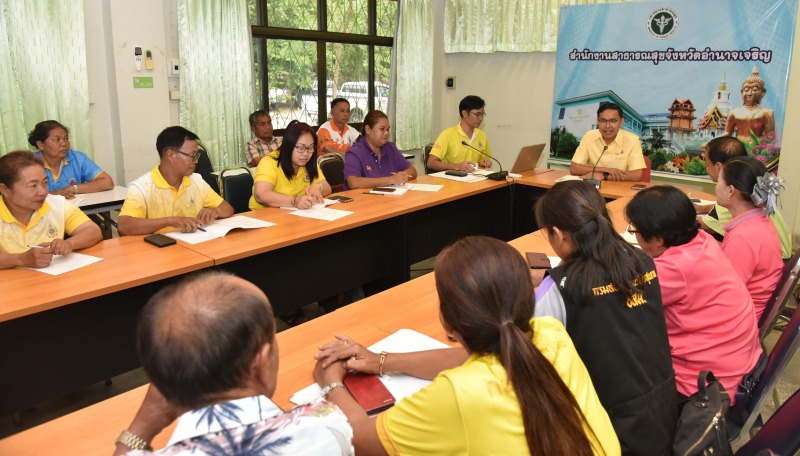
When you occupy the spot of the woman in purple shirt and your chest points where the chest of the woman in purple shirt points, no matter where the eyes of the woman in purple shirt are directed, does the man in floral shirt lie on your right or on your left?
on your right

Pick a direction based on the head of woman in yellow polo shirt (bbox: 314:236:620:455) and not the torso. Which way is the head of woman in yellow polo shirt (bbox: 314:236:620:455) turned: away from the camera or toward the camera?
away from the camera

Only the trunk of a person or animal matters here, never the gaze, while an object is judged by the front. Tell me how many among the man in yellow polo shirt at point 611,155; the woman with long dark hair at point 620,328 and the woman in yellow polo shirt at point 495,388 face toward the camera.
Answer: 1

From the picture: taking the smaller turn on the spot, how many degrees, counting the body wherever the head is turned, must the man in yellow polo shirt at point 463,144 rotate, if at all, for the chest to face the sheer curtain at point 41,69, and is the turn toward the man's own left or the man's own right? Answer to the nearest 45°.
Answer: approximately 135° to the man's own right

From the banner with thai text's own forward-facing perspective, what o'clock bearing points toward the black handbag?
The black handbag is roughly at 12 o'clock from the banner with thai text.

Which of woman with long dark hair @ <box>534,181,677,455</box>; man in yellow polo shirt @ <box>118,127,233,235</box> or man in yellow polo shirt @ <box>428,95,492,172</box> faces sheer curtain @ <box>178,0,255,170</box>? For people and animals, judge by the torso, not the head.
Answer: the woman with long dark hair

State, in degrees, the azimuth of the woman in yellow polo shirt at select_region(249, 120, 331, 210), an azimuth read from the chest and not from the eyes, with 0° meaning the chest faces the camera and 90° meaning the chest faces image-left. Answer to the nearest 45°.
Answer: approximately 315°

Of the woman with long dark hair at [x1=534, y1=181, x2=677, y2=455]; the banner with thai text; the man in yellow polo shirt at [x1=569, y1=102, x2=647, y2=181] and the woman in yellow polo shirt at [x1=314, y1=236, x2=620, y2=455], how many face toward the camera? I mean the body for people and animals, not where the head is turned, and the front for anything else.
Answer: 2

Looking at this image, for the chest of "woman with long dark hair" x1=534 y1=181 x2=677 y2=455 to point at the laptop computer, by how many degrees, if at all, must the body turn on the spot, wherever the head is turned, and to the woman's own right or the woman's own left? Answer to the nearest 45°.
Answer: approximately 45° to the woman's own right

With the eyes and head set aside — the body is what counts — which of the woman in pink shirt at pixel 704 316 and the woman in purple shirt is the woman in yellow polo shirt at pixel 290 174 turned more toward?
the woman in pink shirt

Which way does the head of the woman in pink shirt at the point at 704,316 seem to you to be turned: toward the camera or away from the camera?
away from the camera

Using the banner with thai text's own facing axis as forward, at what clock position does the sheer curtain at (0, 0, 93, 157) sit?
The sheer curtain is roughly at 2 o'clock from the banner with thai text.

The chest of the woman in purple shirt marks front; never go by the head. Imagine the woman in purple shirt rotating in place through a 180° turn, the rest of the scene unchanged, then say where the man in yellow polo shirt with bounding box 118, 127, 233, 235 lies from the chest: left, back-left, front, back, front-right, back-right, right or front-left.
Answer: left

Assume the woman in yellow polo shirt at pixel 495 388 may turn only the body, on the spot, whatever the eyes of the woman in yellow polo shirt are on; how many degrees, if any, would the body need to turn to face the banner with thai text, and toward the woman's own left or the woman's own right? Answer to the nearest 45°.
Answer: approximately 45° to the woman's own right
